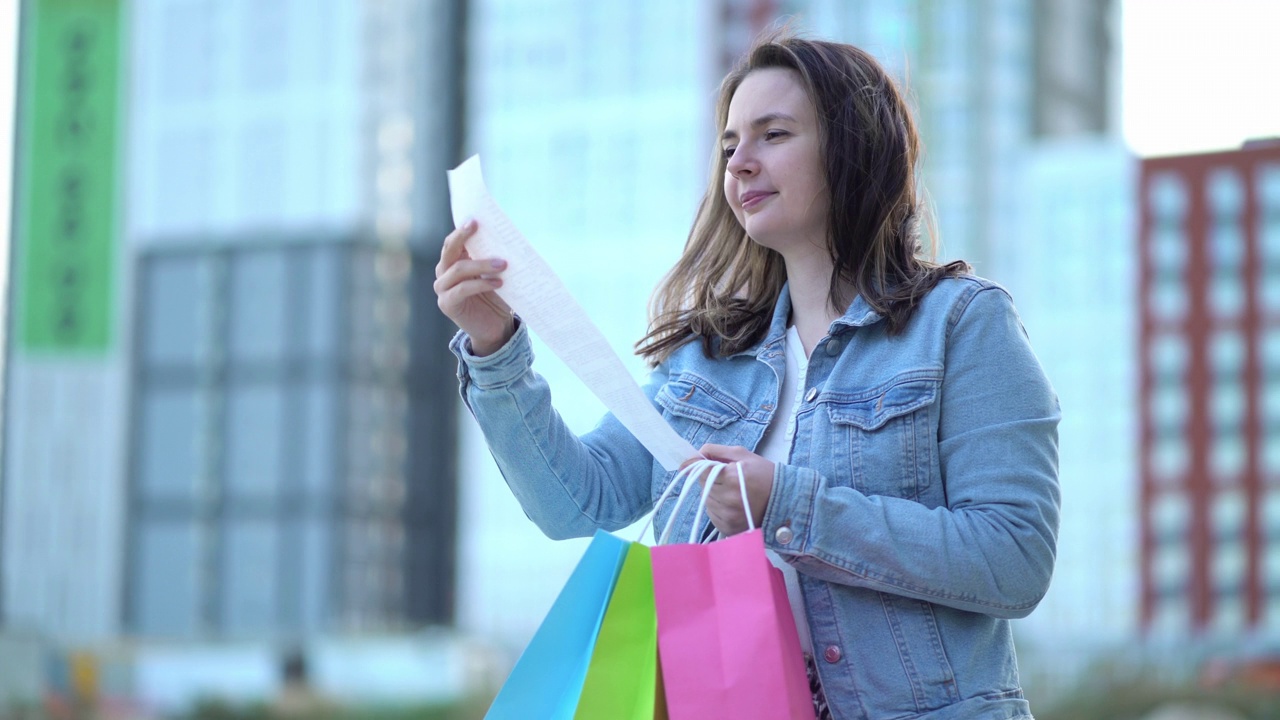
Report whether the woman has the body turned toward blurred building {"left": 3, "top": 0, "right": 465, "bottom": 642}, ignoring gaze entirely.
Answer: no

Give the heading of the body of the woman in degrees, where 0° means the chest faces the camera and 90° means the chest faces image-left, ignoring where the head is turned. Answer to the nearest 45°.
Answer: approximately 45°

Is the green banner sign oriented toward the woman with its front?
yes

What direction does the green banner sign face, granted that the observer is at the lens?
facing the viewer

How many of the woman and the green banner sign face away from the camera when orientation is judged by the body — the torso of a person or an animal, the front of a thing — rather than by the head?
0

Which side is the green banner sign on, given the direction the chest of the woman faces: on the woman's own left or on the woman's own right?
on the woman's own right

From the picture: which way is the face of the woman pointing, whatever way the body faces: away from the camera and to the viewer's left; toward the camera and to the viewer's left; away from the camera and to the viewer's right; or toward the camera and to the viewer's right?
toward the camera and to the viewer's left
